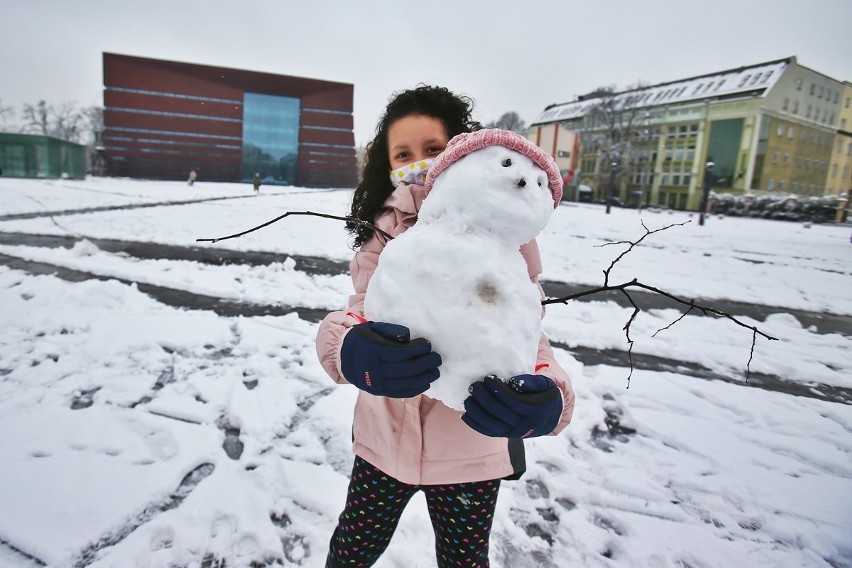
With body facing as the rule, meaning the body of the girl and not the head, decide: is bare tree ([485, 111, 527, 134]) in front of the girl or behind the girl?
behind

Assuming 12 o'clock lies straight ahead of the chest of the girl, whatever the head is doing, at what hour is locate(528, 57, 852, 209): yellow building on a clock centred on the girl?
The yellow building is roughly at 7 o'clock from the girl.

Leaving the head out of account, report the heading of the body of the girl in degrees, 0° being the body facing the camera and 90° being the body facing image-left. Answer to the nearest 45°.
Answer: approximately 0°

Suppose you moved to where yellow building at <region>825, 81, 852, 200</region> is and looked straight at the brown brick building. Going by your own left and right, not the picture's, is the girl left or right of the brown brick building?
left

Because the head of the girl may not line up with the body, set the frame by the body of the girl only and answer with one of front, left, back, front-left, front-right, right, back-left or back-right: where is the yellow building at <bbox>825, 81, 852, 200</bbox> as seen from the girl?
back-left

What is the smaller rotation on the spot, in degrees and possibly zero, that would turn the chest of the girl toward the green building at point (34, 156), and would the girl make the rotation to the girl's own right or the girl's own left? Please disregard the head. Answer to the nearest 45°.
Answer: approximately 135° to the girl's own right

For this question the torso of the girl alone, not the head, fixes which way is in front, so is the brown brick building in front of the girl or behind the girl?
behind
